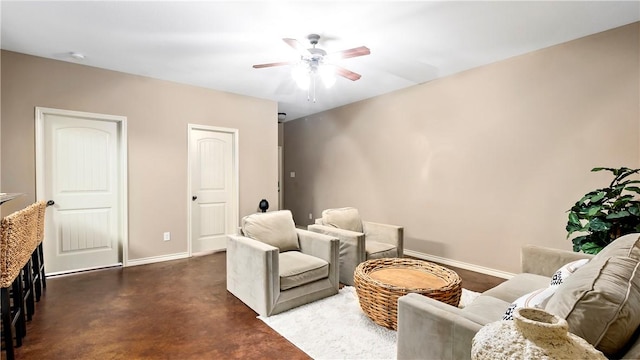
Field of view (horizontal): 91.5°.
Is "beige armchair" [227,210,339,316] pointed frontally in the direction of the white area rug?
yes

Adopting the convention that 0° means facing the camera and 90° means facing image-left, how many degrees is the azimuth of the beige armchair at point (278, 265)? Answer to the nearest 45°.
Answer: approximately 315°

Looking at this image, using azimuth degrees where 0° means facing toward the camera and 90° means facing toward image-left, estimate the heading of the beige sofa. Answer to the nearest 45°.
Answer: approximately 135°

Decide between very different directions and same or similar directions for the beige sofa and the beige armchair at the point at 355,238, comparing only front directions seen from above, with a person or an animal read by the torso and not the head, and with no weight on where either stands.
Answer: very different directions

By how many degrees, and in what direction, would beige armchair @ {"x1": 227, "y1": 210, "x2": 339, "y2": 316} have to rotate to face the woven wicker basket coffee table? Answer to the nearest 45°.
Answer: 0° — it already faces it

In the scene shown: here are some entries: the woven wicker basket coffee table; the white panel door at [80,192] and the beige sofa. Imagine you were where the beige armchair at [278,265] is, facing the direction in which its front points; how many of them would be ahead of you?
2

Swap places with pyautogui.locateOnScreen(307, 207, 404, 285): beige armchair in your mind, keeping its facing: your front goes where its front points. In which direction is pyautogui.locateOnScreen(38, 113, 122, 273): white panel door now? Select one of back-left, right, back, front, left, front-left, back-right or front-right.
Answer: back-right

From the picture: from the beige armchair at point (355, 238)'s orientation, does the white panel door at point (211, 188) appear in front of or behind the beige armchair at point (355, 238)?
behind

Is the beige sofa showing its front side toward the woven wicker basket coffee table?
yes

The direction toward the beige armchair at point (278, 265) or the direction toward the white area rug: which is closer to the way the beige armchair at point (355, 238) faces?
the white area rug
